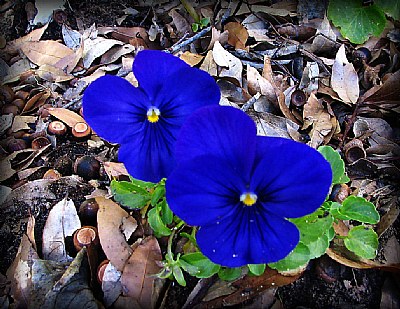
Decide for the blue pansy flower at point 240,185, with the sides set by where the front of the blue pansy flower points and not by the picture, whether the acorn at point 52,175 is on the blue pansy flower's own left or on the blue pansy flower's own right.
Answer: on the blue pansy flower's own right

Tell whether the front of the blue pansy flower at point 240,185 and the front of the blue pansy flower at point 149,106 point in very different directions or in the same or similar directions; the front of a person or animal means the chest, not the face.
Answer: same or similar directions

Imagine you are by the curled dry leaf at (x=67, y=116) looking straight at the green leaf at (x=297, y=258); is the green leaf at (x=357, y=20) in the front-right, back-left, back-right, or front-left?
front-left

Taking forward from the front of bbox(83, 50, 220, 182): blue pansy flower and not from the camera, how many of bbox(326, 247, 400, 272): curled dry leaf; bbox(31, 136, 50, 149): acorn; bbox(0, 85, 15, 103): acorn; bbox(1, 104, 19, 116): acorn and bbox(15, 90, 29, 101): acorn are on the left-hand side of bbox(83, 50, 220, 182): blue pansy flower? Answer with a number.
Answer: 1

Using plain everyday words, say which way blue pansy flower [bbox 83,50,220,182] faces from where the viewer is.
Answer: facing the viewer

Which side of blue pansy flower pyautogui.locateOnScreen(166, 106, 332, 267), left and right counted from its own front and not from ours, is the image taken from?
front

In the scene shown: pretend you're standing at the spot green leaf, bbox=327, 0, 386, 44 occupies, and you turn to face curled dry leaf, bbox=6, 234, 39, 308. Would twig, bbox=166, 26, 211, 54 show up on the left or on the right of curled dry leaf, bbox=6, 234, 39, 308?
right

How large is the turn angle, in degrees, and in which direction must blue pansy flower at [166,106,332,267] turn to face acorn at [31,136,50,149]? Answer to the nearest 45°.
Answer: approximately 135° to its right

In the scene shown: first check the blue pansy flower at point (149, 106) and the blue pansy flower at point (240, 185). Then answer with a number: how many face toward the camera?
2

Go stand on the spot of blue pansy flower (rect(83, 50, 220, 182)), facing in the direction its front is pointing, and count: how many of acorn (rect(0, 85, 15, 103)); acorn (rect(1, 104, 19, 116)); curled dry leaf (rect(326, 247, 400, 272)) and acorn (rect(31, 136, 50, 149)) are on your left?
1

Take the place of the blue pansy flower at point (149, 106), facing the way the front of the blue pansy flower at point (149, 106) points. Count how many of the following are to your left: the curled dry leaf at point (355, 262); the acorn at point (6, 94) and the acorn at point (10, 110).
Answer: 1

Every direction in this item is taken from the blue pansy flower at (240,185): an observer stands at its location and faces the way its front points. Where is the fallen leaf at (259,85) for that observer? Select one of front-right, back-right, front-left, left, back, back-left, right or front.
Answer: back
